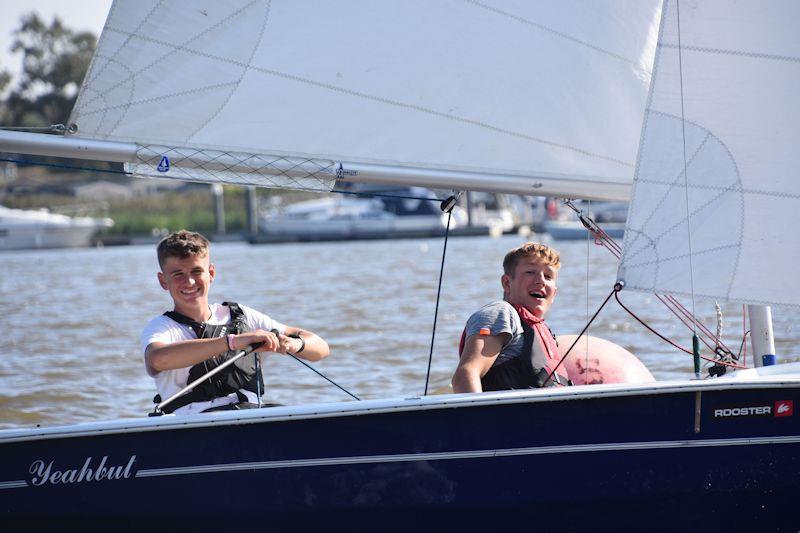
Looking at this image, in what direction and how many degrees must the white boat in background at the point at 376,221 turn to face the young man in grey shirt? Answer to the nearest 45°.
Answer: approximately 90° to its left

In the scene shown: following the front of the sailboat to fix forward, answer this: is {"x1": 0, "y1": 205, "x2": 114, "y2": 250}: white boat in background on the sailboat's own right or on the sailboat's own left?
on the sailboat's own left

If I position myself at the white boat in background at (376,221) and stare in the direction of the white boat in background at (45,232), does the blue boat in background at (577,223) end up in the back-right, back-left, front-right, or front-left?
back-left

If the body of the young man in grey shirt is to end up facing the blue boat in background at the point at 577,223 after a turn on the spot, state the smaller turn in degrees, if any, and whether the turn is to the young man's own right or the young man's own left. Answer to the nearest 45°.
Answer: approximately 135° to the young man's own left

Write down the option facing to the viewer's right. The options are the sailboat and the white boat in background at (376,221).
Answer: the sailboat

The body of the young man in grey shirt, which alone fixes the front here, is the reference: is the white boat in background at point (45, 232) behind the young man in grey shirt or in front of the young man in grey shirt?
behind

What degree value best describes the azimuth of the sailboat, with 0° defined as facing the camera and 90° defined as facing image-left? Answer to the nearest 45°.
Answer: approximately 270°

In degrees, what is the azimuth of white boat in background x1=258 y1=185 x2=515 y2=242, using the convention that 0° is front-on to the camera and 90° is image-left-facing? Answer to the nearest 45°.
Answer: approximately 90°

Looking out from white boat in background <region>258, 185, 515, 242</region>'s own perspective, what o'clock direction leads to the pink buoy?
The pink buoy is roughly at 9 o'clock from the white boat in background.

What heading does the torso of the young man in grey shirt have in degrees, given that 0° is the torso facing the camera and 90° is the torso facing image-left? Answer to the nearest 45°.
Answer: approximately 315°

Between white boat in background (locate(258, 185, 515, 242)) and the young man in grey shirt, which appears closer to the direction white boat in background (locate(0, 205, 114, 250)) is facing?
the white boat in background

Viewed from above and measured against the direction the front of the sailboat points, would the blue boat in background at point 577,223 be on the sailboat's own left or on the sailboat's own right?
on the sailboat's own left
